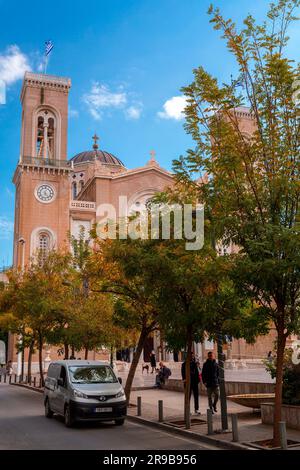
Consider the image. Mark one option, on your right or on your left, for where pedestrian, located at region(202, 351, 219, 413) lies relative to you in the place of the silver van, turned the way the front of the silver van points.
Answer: on your left

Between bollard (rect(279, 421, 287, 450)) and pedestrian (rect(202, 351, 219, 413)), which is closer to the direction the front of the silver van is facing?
the bollard

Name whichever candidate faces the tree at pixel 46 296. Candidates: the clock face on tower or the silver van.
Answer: the clock face on tower

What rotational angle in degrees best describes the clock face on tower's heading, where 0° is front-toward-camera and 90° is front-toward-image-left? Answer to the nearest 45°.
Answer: approximately 0°

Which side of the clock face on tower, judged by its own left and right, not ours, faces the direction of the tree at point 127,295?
front

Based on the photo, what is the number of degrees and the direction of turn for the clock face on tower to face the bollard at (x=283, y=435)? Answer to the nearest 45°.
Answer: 0° — it already faces it

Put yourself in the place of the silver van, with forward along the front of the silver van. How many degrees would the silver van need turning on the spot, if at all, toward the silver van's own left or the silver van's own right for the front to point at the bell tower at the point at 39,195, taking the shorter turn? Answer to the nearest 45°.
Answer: approximately 135° to the silver van's own left

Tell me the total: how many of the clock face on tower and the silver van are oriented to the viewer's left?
0

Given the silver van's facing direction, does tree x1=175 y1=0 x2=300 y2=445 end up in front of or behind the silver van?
in front

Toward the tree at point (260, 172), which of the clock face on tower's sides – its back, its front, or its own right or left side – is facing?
front

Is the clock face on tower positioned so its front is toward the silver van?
yes

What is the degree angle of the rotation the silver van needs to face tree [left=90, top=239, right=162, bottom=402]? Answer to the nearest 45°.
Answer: approximately 135° to its left

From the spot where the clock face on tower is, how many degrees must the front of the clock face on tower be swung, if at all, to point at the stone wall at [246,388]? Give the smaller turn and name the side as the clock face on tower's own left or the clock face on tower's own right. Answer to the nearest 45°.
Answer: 0° — it already faces it

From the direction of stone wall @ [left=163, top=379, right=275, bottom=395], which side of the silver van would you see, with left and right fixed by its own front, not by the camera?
left
